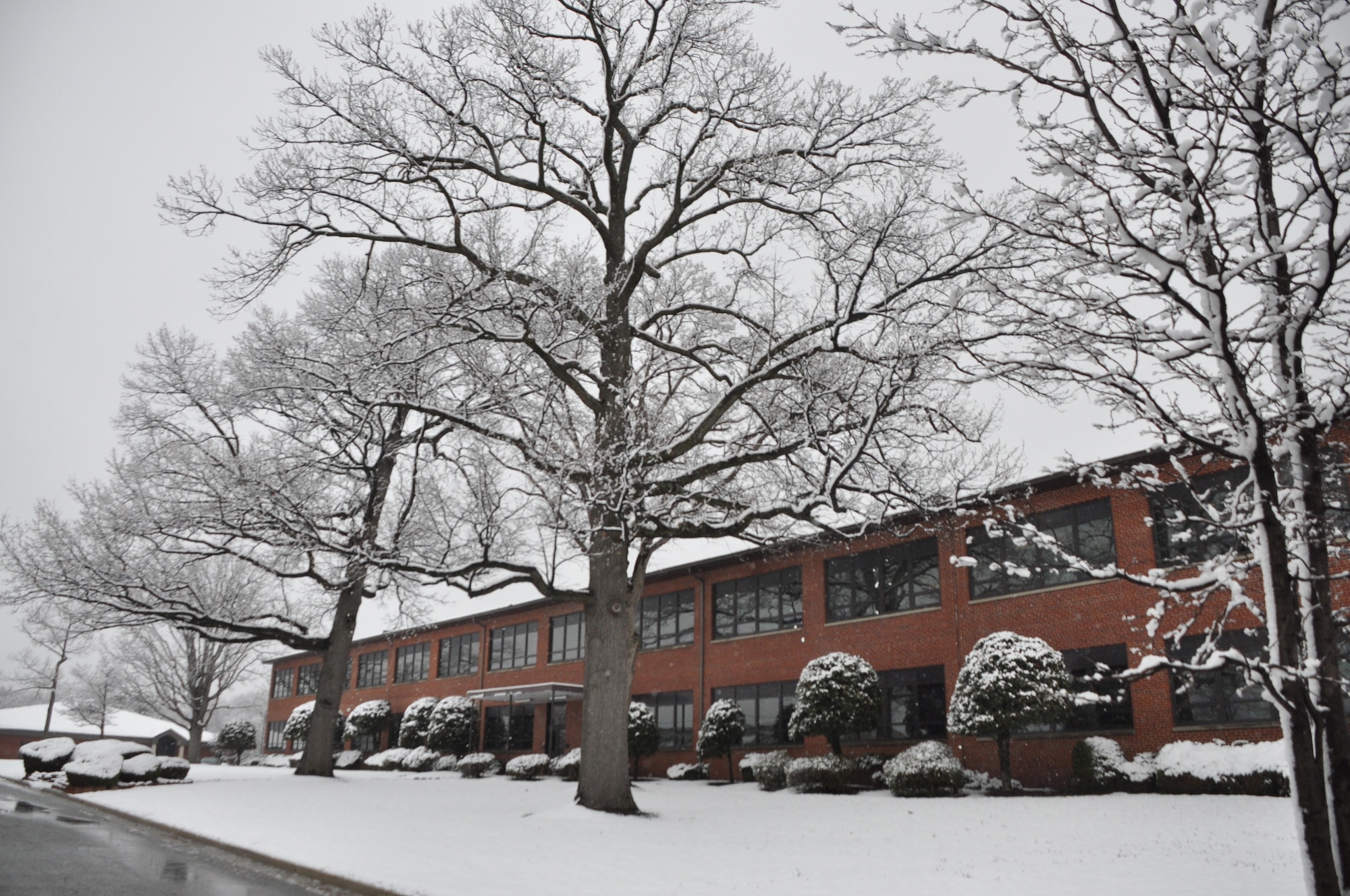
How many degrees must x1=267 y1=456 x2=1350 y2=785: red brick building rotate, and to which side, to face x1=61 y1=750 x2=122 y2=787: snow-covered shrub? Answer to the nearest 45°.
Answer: approximately 45° to its right

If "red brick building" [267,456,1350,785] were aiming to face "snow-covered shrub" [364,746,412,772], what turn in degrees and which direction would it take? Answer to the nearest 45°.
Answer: approximately 90° to its right

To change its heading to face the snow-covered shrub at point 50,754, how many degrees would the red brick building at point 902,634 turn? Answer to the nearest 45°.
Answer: approximately 45° to its right

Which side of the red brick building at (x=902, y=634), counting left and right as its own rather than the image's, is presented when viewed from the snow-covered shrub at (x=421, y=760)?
right

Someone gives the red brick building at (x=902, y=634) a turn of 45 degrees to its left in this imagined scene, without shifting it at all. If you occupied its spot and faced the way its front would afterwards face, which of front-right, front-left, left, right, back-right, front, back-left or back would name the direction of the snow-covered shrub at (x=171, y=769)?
right

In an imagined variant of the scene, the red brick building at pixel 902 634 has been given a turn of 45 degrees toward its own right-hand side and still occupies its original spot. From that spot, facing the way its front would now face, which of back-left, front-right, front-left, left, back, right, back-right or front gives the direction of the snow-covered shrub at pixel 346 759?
front-right

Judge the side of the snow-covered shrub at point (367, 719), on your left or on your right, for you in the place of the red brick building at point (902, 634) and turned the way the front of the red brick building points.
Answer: on your right

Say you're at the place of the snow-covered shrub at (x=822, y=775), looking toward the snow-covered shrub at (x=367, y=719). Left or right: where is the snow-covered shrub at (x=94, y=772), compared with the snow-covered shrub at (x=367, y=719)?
left

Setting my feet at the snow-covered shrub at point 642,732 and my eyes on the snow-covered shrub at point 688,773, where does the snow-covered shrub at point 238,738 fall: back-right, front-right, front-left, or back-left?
back-left

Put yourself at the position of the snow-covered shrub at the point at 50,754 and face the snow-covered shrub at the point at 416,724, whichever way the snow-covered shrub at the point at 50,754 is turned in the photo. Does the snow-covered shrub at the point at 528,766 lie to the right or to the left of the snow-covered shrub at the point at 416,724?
right

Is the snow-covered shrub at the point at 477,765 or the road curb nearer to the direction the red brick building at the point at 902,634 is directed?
the road curb

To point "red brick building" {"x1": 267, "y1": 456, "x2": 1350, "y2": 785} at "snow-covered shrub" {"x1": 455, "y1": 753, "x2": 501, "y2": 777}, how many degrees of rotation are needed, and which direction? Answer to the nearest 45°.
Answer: approximately 90° to its right

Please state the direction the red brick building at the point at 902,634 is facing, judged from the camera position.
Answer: facing the viewer and to the left of the viewer
